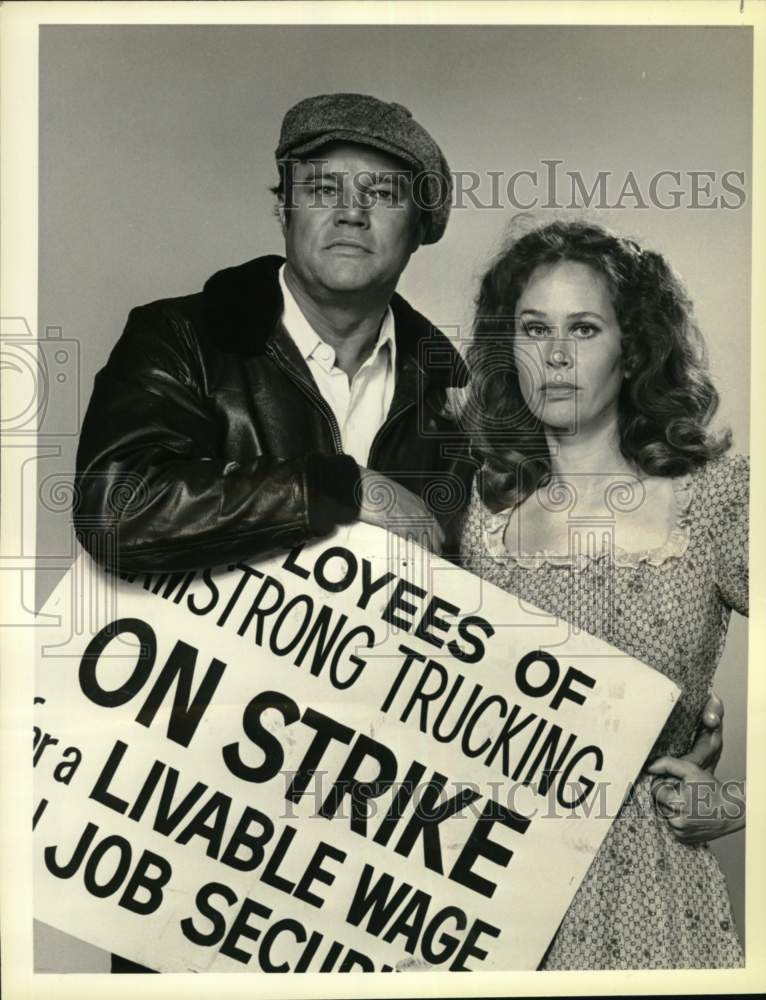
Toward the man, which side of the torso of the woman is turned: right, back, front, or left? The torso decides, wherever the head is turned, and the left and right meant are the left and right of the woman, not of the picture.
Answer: right

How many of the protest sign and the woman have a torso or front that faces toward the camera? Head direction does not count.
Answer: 2

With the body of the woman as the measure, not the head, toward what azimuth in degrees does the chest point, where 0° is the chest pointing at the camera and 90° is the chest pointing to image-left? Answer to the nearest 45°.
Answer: approximately 0°
